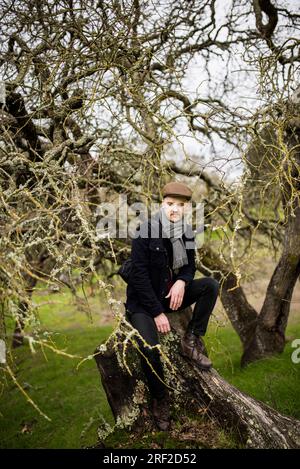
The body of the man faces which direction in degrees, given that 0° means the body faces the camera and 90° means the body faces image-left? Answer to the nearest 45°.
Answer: approximately 315°
